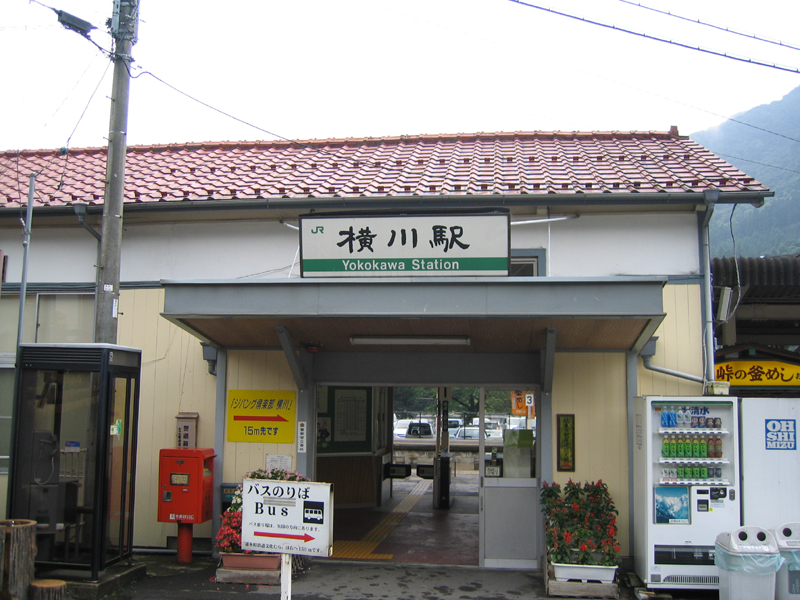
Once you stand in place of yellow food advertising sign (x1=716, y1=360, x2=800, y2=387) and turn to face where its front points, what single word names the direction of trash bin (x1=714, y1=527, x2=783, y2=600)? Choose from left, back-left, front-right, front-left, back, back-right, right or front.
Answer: front

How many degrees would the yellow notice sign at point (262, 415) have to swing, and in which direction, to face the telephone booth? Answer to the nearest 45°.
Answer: approximately 45° to its right

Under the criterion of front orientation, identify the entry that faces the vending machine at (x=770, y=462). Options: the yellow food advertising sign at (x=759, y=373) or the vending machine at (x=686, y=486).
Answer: the yellow food advertising sign

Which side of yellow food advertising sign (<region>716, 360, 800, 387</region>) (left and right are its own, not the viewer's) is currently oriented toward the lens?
front

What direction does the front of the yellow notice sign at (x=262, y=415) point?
toward the camera

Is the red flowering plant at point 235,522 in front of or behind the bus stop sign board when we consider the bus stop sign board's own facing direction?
behind

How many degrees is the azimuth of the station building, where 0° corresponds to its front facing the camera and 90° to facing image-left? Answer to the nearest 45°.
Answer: approximately 0°

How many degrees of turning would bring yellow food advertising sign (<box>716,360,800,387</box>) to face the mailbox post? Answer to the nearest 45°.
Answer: approximately 45° to its right
